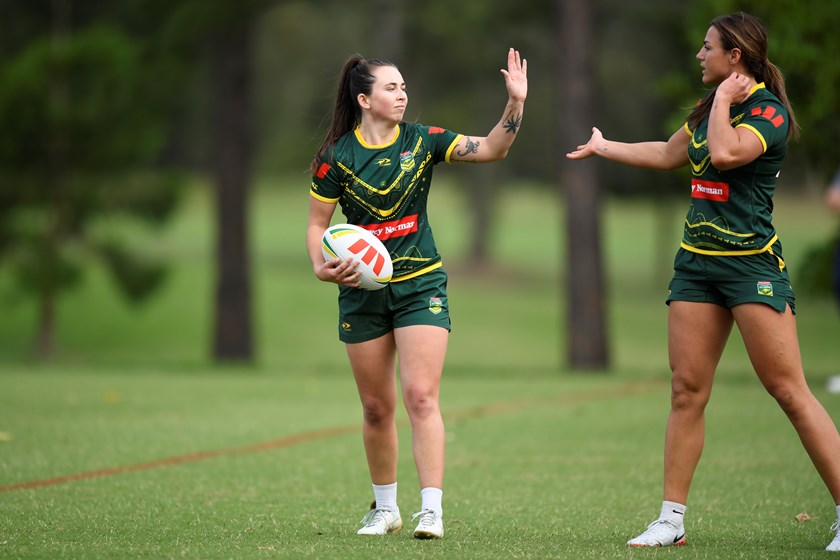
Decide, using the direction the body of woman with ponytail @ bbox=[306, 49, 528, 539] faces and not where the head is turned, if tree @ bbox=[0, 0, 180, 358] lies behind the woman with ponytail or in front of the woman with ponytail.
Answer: behind

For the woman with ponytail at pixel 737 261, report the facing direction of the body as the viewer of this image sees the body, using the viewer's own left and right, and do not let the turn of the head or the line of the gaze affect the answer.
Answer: facing the viewer and to the left of the viewer

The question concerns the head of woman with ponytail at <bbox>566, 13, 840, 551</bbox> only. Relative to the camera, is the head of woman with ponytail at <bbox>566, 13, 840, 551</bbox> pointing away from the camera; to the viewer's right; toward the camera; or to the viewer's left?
to the viewer's left

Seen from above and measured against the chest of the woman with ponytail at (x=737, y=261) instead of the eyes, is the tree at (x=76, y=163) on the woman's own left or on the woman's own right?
on the woman's own right

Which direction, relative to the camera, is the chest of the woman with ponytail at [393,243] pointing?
toward the camera

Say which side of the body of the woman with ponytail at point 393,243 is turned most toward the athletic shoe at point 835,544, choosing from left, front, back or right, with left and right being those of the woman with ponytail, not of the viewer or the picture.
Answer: left

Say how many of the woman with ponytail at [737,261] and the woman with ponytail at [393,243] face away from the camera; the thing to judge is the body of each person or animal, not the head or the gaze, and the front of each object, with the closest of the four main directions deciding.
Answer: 0

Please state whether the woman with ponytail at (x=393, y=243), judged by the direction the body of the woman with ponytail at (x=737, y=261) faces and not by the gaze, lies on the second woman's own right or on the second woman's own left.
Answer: on the second woman's own right

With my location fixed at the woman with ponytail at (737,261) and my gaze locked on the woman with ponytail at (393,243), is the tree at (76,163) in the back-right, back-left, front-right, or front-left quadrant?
front-right
